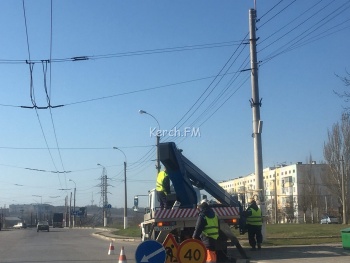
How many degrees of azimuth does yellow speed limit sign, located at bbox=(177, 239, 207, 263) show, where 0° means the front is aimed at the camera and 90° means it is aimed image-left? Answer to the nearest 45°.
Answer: approximately 0°

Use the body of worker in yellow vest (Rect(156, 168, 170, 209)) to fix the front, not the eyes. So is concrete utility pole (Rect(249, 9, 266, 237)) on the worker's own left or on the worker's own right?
on the worker's own right

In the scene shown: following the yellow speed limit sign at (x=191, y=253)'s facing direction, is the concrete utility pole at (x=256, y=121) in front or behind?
behind

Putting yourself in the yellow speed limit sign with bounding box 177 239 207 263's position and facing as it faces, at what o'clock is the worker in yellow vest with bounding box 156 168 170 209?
The worker in yellow vest is roughly at 6 o'clock from the yellow speed limit sign.

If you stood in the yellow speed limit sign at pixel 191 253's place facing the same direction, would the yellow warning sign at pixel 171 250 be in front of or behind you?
behind

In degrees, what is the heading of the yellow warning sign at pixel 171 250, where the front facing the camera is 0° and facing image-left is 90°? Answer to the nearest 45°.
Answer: approximately 0°

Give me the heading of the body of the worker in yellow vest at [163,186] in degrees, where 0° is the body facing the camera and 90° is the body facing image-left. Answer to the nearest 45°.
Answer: approximately 270°

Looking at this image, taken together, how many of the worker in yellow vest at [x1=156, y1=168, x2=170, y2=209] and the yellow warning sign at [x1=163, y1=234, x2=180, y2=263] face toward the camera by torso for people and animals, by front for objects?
1
